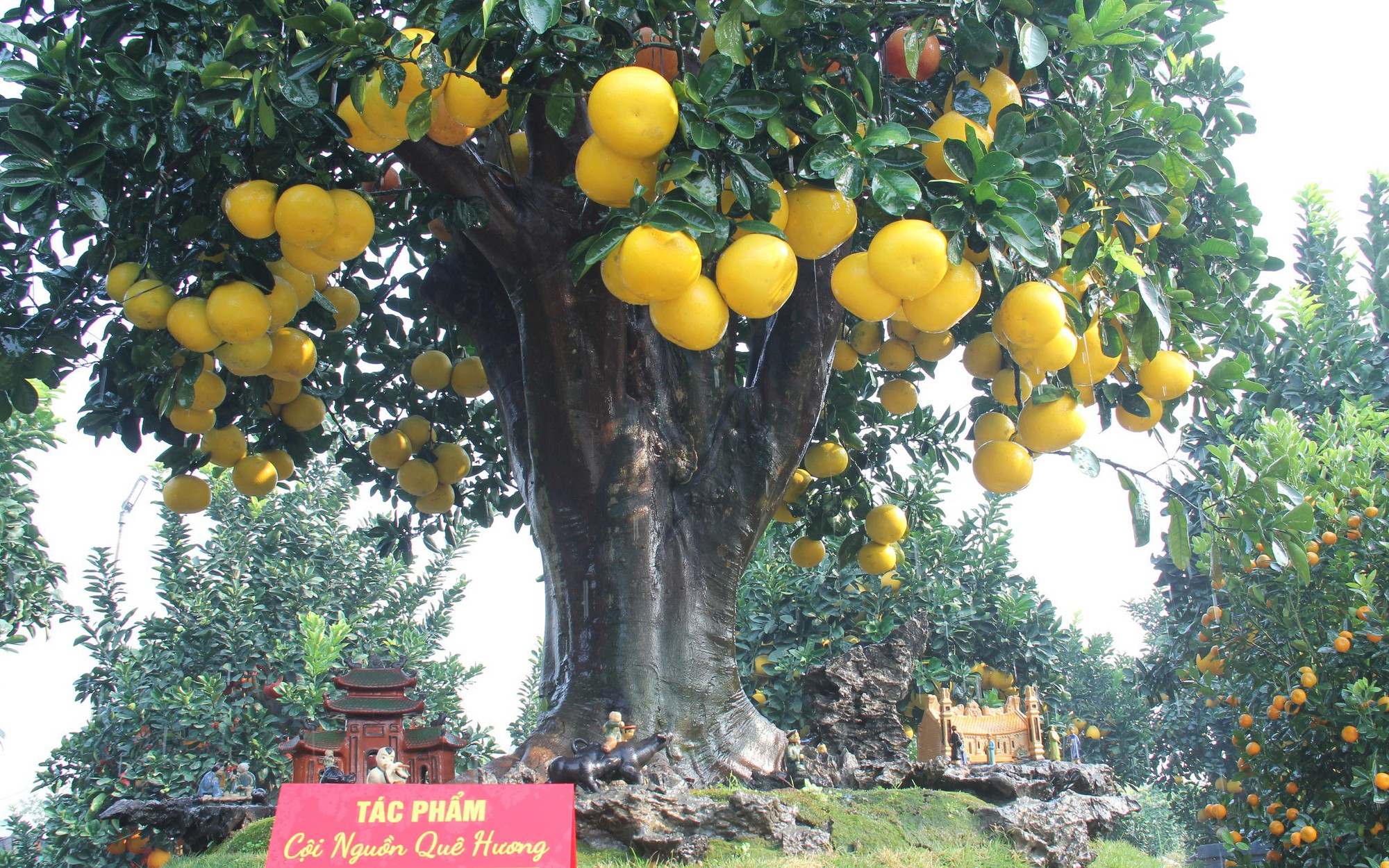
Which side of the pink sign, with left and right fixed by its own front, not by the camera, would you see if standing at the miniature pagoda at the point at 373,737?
back

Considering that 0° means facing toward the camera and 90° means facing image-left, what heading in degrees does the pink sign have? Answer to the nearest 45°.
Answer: approximately 0°
